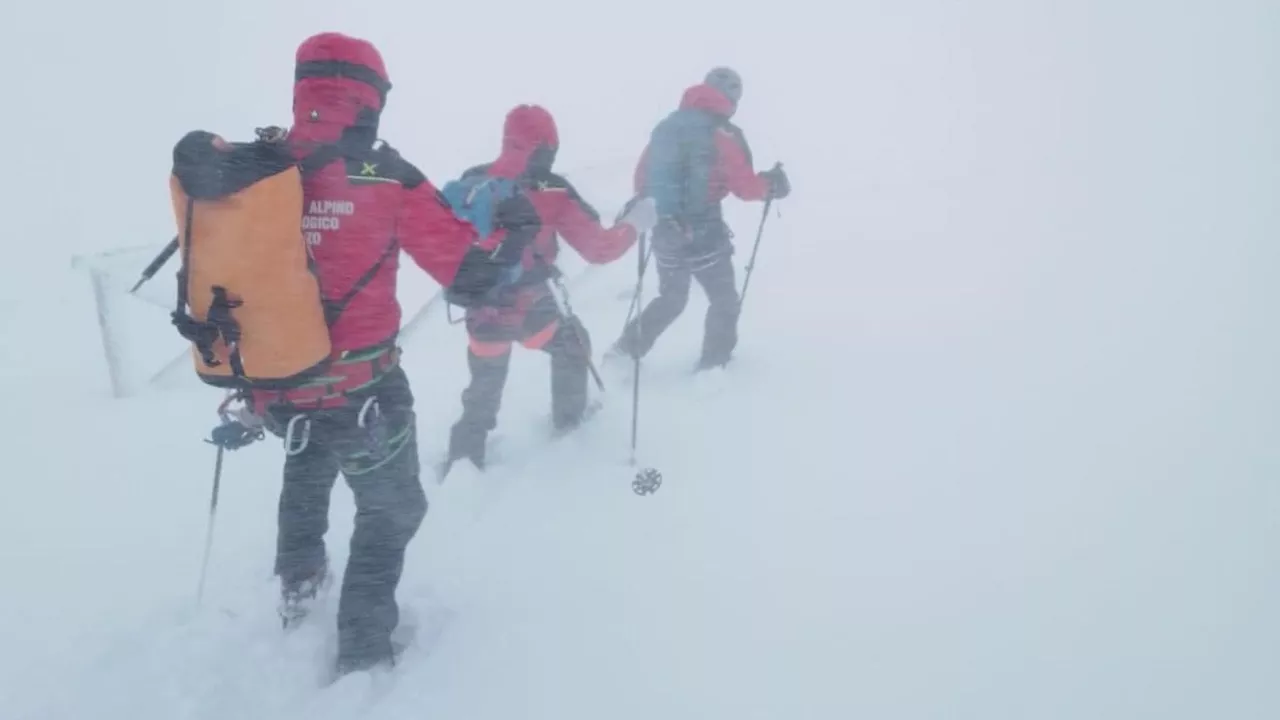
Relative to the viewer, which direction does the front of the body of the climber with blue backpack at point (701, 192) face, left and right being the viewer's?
facing away from the viewer and to the right of the viewer

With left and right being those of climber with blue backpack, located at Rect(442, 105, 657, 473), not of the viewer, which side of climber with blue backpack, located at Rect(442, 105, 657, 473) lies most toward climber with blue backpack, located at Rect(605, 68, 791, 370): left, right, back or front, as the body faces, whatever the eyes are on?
front

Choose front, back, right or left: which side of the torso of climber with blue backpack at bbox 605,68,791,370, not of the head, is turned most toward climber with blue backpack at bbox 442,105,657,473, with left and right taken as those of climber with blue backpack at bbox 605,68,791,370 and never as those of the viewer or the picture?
back

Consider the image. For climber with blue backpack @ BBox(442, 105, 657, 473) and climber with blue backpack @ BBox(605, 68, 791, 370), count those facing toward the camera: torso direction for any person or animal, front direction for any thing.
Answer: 0

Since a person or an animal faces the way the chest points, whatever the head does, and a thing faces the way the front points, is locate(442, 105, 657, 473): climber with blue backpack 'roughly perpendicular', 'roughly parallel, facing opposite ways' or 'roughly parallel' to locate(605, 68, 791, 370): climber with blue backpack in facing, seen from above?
roughly parallel

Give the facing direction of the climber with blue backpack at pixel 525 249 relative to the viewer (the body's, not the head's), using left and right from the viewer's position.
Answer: facing away from the viewer and to the right of the viewer
